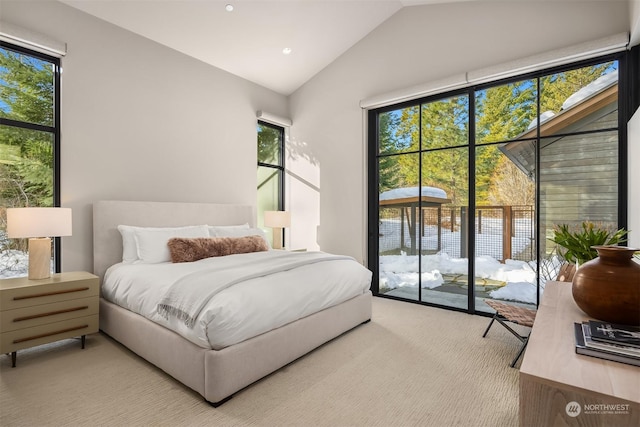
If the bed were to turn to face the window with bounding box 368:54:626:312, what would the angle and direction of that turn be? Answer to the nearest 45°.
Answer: approximately 45° to its left

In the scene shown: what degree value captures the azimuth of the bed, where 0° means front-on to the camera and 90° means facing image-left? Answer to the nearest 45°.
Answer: approximately 315°

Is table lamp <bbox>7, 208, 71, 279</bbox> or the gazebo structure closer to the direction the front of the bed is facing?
the gazebo structure

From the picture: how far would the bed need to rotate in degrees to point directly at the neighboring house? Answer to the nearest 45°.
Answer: approximately 45° to its left

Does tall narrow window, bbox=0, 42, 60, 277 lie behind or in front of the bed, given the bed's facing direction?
behind

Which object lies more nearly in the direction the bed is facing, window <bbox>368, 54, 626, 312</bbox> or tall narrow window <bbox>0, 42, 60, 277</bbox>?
the window

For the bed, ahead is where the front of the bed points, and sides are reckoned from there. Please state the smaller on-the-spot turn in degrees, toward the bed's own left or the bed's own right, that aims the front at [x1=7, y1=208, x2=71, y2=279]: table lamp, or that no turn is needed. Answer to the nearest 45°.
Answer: approximately 180°

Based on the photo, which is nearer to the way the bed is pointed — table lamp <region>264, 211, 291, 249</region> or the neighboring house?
the neighboring house

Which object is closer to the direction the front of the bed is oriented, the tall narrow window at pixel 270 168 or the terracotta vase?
the terracotta vase

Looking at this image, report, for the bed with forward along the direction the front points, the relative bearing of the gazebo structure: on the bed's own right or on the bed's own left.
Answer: on the bed's own left

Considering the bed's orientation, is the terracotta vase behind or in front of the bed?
in front

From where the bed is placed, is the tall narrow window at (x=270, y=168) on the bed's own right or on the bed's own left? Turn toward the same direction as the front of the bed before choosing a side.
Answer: on the bed's own left
